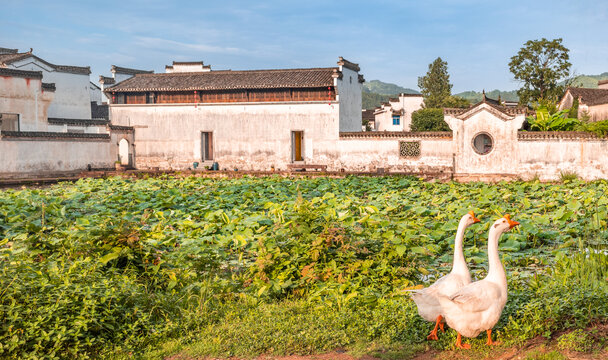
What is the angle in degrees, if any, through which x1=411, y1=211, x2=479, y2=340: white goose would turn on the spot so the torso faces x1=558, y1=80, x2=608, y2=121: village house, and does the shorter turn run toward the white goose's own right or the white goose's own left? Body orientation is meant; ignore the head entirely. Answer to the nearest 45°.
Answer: approximately 90° to the white goose's own left

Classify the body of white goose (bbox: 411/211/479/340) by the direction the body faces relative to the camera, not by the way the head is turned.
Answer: to the viewer's right

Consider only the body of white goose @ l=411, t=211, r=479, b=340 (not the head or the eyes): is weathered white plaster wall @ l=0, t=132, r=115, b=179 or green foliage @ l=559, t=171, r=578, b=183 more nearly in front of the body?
the green foliage

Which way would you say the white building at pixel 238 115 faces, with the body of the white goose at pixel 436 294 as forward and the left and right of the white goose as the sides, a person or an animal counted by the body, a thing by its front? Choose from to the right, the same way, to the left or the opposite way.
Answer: to the right

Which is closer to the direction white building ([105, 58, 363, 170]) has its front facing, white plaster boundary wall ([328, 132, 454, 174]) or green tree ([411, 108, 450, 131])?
the white plaster boundary wall

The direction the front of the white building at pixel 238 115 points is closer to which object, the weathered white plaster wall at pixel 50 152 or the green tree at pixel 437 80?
the weathered white plaster wall

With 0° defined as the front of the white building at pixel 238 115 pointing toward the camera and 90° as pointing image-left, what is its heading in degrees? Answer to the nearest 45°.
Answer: approximately 0°

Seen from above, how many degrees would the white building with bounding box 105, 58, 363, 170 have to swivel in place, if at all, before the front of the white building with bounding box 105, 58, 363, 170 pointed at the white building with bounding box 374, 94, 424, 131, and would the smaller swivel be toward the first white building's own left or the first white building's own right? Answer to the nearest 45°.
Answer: approximately 135° to the first white building's own left

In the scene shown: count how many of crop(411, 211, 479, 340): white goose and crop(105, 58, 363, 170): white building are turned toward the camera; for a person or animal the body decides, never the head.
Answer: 1

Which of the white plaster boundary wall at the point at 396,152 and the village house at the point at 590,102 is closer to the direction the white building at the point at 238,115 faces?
the white plaster boundary wall

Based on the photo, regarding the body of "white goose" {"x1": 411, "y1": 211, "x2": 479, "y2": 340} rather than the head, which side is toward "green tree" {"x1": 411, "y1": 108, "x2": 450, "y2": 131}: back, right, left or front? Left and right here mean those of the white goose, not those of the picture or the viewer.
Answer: left
